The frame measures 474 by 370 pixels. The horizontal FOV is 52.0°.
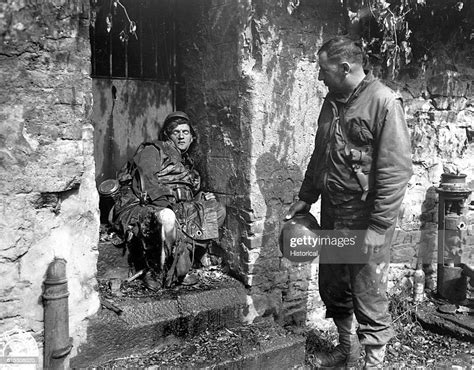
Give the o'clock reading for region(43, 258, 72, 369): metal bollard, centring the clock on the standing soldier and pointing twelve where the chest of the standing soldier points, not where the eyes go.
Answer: The metal bollard is roughly at 1 o'clock from the standing soldier.

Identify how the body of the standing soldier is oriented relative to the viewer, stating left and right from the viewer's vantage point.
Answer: facing the viewer and to the left of the viewer

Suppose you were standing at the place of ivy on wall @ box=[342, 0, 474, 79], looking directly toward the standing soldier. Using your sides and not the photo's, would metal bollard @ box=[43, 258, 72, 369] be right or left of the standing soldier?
right

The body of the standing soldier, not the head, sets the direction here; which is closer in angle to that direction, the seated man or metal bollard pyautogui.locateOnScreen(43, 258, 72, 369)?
the metal bollard

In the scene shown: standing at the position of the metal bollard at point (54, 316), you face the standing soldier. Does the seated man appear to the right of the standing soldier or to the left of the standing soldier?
left

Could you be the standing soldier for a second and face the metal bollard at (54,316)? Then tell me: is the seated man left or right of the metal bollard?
right

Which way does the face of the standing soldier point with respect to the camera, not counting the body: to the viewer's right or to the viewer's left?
to the viewer's left

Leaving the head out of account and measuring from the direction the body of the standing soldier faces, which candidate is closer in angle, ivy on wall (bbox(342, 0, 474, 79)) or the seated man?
the seated man

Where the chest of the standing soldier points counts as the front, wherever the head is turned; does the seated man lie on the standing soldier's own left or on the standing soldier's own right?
on the standing soldier's own right

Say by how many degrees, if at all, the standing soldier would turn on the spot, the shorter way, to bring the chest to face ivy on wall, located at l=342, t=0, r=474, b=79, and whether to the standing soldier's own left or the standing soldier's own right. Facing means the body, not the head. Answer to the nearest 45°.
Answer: approximately 135° to the standing soldier's own right

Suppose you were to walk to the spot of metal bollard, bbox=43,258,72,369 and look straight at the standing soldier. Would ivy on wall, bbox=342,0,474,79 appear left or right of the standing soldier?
left
